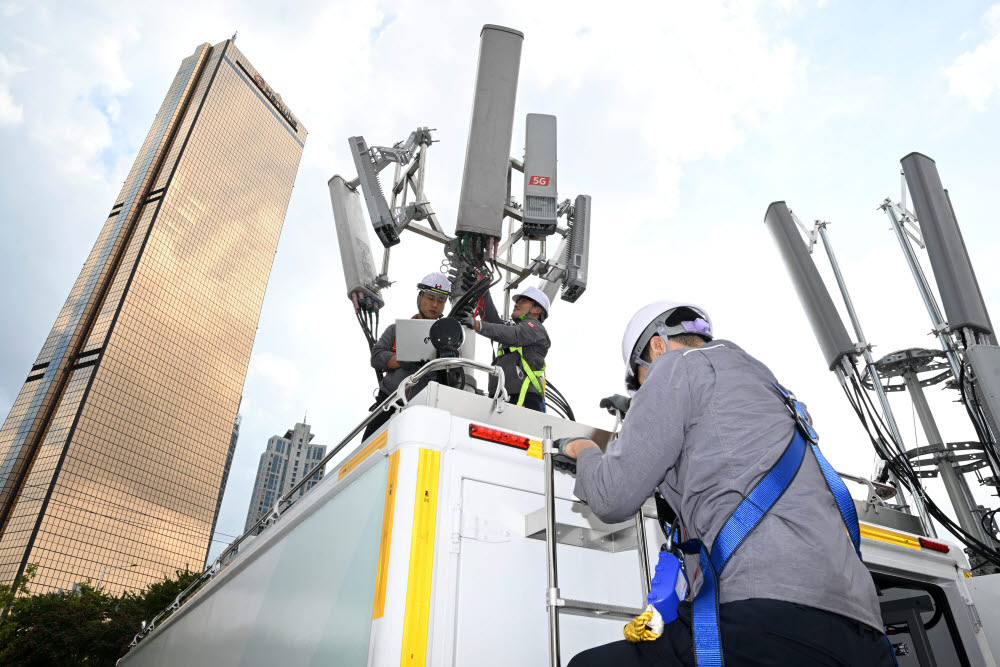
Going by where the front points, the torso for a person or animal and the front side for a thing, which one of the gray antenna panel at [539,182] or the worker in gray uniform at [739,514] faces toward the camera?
the gray antenna panel

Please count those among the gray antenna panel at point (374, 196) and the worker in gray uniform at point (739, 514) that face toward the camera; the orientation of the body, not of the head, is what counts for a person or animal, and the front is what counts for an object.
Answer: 0

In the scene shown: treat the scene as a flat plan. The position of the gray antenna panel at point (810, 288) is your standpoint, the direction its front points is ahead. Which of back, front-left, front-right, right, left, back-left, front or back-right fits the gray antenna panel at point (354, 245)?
front

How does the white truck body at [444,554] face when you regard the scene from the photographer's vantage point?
facing away from the viewer and to the left of the viewer

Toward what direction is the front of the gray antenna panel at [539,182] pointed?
toward the camera

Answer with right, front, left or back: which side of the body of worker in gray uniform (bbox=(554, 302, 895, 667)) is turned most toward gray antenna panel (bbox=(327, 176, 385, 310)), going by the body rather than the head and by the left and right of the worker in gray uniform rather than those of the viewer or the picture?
front

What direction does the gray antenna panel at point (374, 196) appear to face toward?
to the viewer's left

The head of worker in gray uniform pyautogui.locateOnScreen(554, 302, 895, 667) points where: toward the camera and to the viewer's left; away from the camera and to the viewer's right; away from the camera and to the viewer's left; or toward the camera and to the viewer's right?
away from the camera and to the viewer's left

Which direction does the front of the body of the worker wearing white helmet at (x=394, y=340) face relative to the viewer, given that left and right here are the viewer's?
facing the viewer and to the right of the viewer

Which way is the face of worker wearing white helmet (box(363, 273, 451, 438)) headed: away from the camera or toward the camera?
toward the camera

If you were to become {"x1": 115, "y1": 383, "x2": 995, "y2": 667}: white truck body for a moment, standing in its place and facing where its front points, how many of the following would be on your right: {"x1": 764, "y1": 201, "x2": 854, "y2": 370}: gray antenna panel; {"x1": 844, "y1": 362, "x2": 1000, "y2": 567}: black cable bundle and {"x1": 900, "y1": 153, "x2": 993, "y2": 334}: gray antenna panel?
3

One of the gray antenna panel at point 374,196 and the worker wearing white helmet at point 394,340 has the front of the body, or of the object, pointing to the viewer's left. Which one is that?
the gray antenna panel

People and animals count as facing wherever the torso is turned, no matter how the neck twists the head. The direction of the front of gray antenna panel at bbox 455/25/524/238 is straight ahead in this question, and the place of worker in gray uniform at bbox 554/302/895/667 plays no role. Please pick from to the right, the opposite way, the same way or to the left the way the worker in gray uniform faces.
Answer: the opposite way
